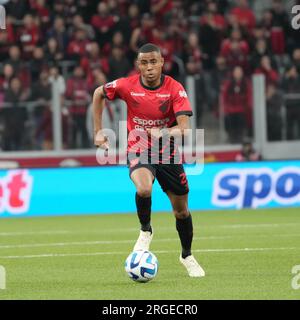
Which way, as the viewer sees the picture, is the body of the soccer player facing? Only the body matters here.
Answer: toward the camera

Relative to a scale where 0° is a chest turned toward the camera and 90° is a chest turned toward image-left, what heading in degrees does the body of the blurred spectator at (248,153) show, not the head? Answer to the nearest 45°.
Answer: approximately 0°

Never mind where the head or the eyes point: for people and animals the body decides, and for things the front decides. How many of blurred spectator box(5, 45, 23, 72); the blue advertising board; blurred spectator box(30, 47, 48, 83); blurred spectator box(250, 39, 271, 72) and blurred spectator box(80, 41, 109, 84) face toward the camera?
5

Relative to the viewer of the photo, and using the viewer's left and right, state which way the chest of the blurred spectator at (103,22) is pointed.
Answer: facing the viewer

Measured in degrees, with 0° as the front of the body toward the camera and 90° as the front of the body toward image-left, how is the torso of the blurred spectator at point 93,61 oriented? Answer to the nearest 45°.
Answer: approximately 0°

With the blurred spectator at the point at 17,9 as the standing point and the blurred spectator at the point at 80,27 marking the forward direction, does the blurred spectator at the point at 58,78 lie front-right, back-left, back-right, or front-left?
front-right

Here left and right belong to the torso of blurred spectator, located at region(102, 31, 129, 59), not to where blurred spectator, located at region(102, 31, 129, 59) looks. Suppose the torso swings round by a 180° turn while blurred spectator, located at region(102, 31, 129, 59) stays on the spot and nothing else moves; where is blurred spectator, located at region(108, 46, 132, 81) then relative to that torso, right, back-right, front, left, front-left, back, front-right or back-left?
back

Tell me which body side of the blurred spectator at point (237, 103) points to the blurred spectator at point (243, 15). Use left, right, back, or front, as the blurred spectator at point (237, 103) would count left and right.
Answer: back

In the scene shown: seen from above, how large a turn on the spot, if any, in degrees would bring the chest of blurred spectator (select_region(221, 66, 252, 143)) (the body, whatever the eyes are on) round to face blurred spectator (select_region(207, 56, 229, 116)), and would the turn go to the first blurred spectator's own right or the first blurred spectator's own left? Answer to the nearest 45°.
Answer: approximately 90° to the first blurred spectator's own right

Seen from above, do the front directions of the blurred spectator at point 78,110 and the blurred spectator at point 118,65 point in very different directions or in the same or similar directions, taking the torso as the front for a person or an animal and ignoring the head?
same or similar directions

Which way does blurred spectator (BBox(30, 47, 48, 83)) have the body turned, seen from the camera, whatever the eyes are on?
toward the camera

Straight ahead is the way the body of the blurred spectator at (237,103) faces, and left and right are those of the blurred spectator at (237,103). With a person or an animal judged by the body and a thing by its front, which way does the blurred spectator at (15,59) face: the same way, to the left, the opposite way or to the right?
the same way

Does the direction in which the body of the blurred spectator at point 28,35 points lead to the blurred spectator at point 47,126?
yes

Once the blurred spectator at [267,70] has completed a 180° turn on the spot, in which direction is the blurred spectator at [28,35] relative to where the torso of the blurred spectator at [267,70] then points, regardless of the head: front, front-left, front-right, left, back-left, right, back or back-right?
left

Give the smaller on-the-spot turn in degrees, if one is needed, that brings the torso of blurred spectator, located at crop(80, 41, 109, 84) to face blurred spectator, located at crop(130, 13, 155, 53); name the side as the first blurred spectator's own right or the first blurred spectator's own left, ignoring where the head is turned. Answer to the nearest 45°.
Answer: approximately 135° to the first blurred spectator's own left

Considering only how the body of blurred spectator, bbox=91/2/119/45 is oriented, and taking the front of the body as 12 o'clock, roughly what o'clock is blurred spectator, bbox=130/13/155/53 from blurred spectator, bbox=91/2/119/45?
blurred spectator, bbox=130/13/155/53 is roughly at 9 o'clock from blurred spectator, bbox=91/2/119/45.

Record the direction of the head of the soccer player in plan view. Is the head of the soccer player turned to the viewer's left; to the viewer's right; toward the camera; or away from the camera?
toward the camera
